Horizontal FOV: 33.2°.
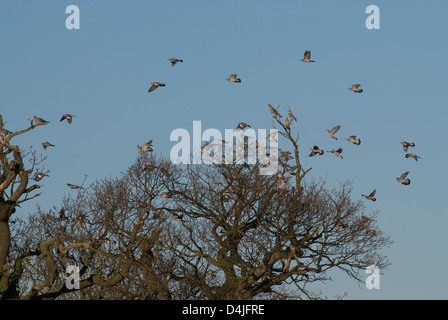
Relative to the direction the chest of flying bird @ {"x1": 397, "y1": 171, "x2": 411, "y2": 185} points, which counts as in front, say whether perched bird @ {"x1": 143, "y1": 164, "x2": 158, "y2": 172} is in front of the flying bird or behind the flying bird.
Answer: in front

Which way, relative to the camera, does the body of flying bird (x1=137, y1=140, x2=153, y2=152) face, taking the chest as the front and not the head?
to the viewer's left

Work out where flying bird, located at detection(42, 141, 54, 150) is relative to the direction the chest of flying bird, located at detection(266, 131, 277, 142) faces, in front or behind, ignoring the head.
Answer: in front

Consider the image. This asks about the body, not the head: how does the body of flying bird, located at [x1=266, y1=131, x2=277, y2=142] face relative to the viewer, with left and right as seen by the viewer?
facing to the left of the viewer

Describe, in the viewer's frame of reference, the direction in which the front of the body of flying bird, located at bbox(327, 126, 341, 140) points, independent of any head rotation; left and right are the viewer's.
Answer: facing to the left of the viewer
